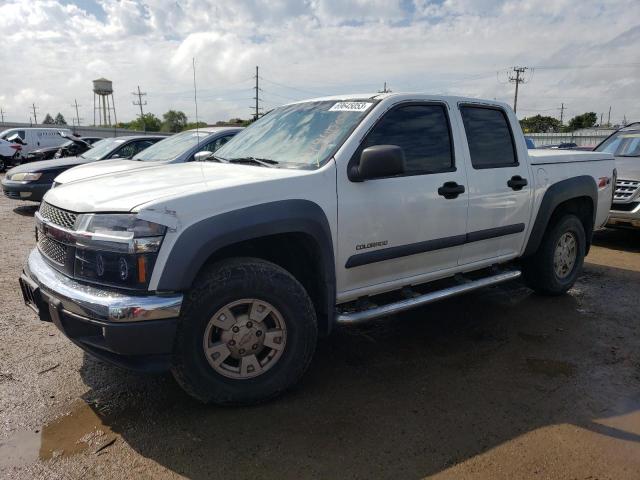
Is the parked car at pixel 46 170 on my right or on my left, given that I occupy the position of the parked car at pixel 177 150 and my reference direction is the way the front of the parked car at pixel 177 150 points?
on my right

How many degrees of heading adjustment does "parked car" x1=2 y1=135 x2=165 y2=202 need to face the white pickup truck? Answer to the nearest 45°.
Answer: approximately 45° to its left

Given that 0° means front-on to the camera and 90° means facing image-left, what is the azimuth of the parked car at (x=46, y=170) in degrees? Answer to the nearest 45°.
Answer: approximately 45°

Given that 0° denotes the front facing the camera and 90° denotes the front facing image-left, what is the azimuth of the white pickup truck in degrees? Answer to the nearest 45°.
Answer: approximately 45°

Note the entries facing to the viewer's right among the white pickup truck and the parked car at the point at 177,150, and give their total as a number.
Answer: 0

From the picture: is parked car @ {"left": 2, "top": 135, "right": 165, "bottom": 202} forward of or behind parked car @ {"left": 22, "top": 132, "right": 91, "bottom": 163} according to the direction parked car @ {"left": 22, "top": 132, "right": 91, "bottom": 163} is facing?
forward

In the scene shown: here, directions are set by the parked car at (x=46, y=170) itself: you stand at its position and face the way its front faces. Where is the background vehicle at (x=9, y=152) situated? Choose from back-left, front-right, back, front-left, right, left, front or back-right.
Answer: back-right

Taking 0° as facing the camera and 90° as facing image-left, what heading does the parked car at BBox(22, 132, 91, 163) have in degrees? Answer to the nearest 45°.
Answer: approximately 45°

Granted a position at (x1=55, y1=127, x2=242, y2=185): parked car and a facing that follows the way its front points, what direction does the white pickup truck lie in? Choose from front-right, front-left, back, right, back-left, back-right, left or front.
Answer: front-left
